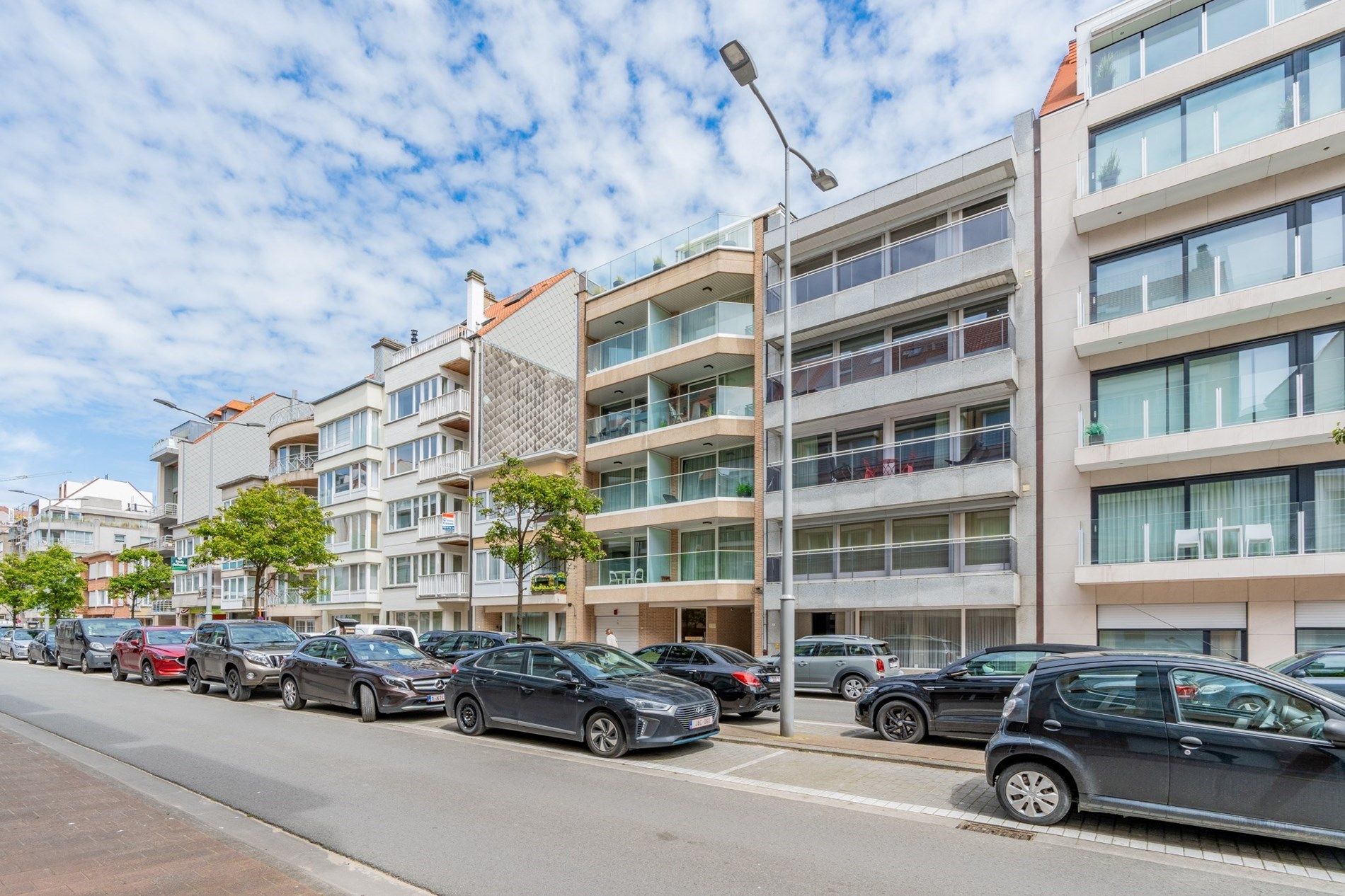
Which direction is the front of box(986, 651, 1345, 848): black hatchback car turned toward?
to the viewer's right

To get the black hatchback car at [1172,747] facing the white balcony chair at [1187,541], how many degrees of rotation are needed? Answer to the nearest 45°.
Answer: approximately 90° to its left

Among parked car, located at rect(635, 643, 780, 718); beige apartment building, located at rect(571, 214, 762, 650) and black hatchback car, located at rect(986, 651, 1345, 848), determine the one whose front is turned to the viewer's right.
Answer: the black hatchback car

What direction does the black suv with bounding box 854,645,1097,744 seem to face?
to the viewer's left

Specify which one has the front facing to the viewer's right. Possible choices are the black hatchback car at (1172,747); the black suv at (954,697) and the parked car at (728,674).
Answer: the black hatchback car

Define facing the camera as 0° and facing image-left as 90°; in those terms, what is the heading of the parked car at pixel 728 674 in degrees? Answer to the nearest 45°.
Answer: approximately 135°

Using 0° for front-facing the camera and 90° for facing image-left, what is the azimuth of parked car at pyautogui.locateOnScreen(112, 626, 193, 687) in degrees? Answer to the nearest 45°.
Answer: approximately 315°

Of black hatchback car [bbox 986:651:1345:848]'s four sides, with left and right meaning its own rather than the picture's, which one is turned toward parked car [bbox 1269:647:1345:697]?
left

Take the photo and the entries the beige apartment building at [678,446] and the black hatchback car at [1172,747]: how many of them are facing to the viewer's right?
1

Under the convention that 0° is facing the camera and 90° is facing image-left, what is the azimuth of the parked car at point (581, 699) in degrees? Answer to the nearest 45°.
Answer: approximately 315°

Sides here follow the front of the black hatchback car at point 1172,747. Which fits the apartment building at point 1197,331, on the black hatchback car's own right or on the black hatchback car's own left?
on the black hatchback car's own left
